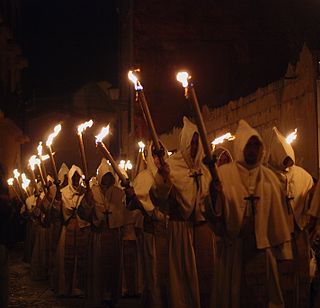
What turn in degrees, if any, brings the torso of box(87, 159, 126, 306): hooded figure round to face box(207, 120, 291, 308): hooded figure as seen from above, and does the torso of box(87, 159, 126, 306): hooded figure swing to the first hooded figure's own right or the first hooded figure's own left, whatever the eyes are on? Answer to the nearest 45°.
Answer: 0° — they already face them

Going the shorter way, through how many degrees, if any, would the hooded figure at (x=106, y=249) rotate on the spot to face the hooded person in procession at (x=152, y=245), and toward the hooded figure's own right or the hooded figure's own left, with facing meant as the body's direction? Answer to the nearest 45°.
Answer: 0° — they already face them

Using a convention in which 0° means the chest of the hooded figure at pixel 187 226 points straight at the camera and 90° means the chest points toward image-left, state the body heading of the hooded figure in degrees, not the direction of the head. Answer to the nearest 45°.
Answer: approximately 315°

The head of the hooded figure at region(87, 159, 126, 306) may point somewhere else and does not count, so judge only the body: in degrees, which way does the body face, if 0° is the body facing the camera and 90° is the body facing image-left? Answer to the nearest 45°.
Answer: approximately 0°

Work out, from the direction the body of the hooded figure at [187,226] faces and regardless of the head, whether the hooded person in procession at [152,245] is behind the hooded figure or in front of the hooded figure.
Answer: behind

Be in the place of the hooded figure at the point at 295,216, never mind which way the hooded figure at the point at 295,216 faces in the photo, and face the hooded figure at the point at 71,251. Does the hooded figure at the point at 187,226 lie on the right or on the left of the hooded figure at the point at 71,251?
left

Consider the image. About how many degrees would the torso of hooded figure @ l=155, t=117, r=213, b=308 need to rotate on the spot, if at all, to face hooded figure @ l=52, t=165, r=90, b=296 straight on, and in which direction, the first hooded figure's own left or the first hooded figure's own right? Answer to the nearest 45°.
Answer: approximately 180°

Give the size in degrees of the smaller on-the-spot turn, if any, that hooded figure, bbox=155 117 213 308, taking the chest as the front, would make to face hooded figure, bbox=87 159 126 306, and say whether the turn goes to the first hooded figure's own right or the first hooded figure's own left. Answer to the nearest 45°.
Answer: approximately 180°

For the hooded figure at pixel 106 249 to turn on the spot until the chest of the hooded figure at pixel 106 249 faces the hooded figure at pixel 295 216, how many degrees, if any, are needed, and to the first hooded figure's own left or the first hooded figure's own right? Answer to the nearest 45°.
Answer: approximately 45° to the first hooded figure's own left
